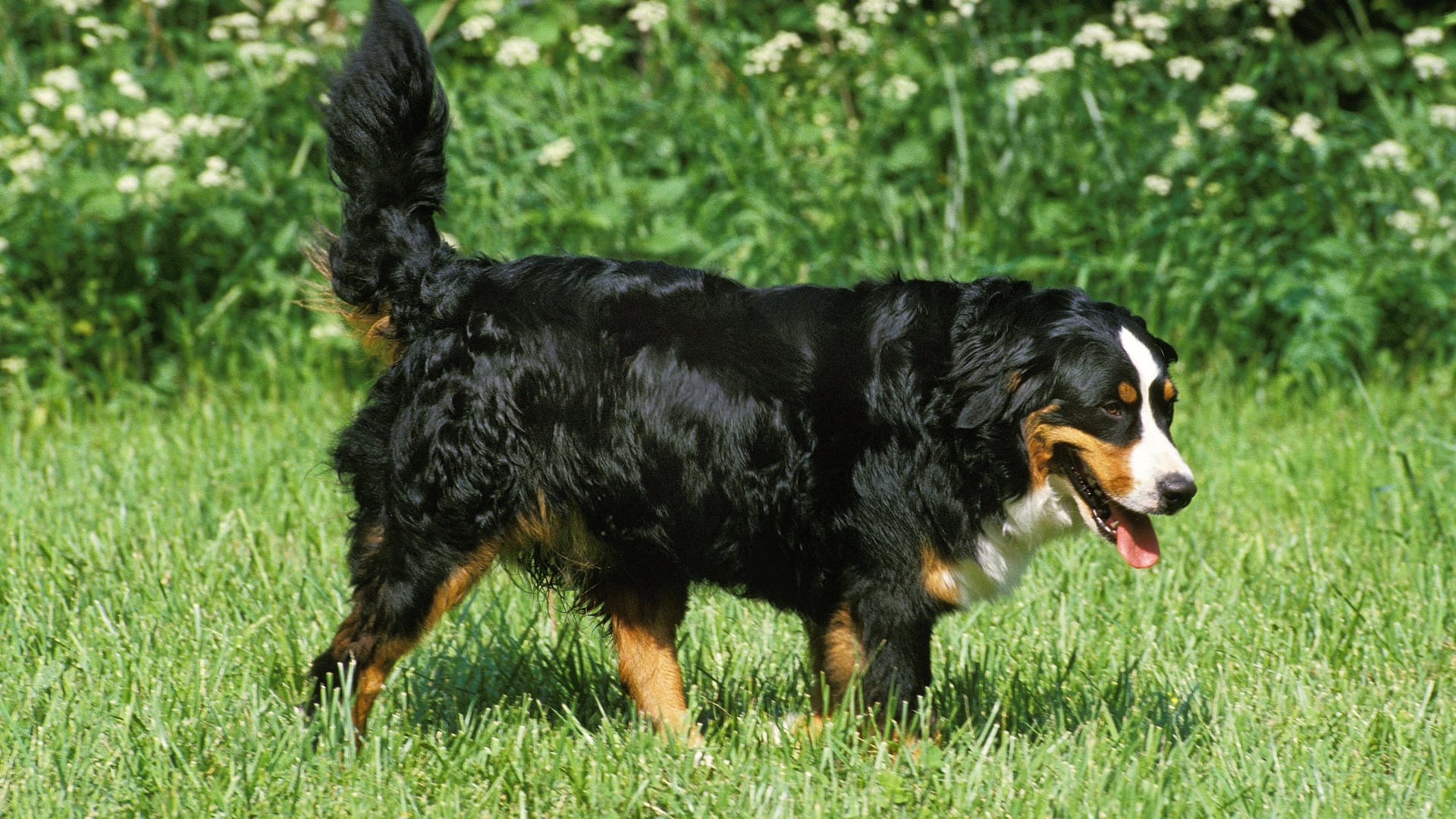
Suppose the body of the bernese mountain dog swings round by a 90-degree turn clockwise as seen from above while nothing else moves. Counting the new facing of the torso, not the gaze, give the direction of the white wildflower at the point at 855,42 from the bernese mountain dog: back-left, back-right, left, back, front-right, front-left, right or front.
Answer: back

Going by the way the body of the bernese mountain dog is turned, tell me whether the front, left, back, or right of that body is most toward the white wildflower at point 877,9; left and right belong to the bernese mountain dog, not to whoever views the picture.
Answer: left

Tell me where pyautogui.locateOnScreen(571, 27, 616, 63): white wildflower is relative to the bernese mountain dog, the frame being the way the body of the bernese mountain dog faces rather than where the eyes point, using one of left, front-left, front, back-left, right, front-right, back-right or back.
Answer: left

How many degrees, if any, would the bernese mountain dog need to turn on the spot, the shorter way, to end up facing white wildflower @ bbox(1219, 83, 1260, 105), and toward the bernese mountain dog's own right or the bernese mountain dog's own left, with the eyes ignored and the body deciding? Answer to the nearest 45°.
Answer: approximately 45° to the bernese mountain dog's own left

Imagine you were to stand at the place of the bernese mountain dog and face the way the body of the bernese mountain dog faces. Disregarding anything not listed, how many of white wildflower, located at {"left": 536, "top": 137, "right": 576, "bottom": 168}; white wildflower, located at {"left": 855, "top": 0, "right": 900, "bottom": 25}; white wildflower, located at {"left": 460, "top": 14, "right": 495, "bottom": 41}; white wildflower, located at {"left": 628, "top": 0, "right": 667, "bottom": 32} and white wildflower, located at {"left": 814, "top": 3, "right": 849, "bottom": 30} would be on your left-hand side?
5

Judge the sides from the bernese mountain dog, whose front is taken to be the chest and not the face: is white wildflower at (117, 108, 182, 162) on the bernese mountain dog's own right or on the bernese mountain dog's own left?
on the bernese mountain dog's own left

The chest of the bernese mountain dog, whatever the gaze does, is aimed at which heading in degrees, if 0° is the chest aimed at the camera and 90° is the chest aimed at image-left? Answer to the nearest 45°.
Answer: approximately 270°

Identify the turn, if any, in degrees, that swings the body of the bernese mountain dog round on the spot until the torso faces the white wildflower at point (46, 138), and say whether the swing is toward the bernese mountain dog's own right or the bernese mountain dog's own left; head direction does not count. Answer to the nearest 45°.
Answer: approximately 135° to the bernese mountain dog's own left

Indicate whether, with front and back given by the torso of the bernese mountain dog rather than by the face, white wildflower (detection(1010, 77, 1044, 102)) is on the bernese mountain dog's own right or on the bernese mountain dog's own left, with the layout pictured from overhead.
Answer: on the bernese mountain dog's own left

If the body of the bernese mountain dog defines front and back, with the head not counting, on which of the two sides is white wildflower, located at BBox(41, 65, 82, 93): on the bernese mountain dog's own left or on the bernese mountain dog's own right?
on the bernese mountain dog's own left

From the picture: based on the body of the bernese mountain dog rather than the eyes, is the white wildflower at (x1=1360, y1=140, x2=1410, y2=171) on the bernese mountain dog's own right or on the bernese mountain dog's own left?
on the bernese mountain dog's own left

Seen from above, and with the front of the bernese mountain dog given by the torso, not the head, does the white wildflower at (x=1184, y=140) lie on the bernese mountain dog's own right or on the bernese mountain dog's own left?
on the bernese mountain dog's own left

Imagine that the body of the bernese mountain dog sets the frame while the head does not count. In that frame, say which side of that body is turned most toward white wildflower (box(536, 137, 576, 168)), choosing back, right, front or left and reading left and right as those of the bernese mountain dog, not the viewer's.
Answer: left

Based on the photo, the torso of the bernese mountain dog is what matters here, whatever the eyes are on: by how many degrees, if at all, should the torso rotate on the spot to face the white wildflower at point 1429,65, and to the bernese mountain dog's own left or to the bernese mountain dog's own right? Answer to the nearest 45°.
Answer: approximately 45° to the bernese mountain dog's own left

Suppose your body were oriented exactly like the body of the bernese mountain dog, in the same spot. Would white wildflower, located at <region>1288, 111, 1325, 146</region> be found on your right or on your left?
on your left
